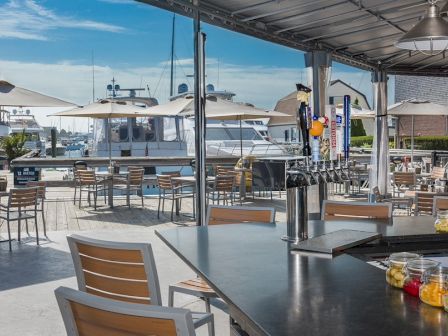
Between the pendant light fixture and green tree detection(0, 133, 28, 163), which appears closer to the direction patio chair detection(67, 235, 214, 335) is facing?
the pendant light fixture

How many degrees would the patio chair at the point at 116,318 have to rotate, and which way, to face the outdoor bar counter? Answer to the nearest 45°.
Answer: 0° — it already faces it

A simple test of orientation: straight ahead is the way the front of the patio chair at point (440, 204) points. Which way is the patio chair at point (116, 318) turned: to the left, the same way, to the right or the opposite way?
the opposite way

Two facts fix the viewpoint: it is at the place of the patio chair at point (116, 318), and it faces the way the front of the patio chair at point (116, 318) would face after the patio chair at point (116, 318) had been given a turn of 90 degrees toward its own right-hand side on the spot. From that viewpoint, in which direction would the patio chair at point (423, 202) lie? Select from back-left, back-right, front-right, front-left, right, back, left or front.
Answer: left

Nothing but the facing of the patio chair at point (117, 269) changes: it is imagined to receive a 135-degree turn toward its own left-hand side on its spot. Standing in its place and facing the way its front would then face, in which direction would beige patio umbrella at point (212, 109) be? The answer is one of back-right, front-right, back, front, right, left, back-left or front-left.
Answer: right

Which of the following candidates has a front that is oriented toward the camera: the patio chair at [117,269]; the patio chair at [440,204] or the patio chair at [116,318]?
the patio chair at [440,204]

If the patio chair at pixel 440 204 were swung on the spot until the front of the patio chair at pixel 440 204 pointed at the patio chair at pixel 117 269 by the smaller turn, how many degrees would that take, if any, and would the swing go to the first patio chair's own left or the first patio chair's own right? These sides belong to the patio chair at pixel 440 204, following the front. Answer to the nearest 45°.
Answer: approximately 45° to the first patio chair's own right

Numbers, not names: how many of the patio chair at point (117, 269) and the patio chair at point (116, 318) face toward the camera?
0

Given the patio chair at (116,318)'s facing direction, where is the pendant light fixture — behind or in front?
in front

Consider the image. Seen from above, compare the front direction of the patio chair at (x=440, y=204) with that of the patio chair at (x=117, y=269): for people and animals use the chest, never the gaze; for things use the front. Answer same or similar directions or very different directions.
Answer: very different directions

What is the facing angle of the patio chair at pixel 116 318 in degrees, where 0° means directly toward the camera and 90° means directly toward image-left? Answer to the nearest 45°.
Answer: approximately 225°

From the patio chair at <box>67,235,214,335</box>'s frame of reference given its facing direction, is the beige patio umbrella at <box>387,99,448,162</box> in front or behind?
in front
